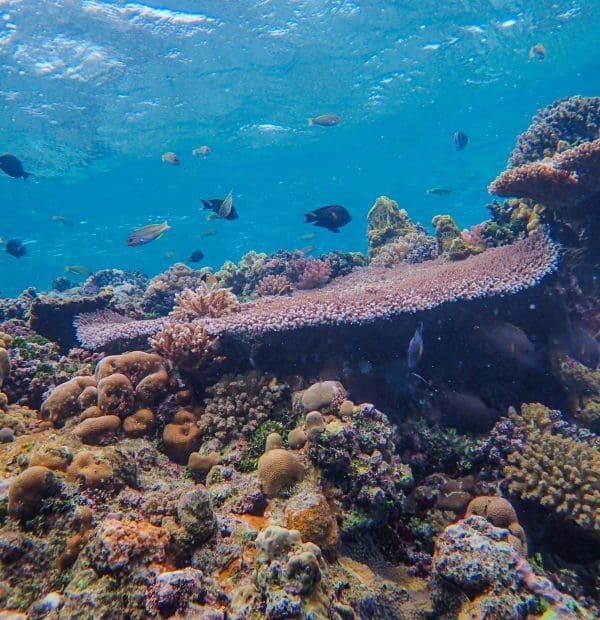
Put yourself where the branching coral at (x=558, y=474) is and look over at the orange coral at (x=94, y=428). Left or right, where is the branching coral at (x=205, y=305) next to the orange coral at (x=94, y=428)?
right

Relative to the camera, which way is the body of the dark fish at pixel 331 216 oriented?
to the viewer's right

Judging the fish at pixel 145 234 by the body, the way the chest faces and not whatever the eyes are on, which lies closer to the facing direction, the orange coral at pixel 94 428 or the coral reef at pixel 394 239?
the orange coral

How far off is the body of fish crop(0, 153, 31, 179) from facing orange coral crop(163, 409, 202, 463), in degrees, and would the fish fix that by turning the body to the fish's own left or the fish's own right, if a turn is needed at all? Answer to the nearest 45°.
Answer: approximately 90° to the fish's own left

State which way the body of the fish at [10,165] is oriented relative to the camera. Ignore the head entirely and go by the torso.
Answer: to the viewer's left
